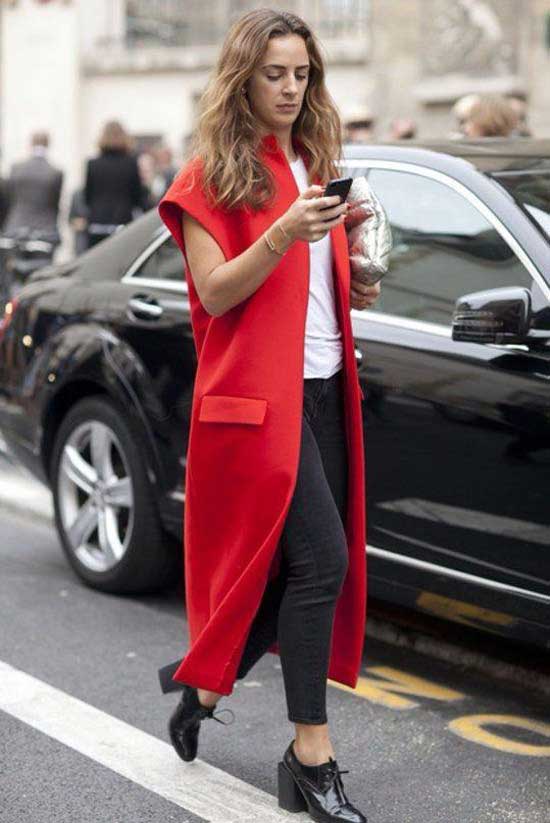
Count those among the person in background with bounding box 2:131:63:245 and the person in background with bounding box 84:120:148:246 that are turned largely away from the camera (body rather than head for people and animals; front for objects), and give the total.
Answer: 2

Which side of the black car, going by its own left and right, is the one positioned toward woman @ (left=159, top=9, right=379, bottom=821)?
right

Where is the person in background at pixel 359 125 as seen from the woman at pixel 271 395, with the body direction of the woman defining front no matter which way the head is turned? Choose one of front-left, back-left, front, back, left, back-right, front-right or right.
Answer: back-left

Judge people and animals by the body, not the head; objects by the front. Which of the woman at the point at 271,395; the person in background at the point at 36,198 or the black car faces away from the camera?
the person in background

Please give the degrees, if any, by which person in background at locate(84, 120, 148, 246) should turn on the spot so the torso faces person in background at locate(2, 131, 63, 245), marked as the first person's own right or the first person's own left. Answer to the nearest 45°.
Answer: approximately 45° to the first person's own left

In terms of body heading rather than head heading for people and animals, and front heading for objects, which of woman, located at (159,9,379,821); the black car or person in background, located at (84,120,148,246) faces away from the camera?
the person in background

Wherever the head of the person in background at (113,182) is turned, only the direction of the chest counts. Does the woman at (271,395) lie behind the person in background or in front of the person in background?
behind

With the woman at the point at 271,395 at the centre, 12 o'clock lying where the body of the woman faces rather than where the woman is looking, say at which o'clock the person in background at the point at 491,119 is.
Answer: The person in background is roughly at 8 o'clock from the woman.

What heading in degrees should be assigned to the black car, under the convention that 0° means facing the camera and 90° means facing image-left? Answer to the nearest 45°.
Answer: approximately 315°

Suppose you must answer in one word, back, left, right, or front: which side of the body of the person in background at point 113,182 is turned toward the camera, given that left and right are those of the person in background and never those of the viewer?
back

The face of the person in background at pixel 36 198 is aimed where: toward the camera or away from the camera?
away from the camera

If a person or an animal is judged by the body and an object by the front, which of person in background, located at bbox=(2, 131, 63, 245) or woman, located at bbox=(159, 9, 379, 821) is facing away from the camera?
the person in background

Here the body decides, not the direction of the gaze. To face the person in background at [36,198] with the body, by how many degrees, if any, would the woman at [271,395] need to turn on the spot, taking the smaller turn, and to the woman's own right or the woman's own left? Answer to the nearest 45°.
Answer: approximately 135° to the woman's own left
